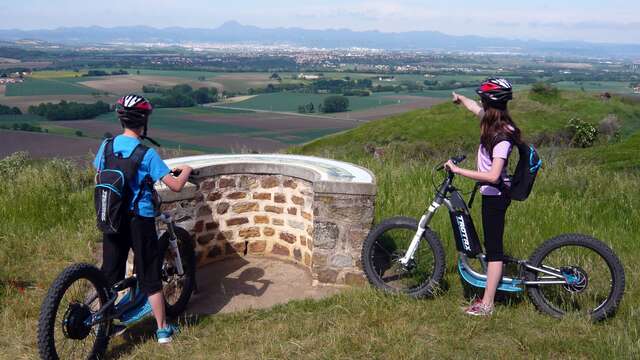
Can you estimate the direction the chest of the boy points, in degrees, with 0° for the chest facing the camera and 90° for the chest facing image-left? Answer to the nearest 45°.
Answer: approximately 225°

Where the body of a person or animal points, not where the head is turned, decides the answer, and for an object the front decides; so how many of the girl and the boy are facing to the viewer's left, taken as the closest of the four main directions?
1

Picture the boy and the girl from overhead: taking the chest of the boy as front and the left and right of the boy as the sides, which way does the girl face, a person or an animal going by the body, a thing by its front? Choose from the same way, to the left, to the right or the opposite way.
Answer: to the left

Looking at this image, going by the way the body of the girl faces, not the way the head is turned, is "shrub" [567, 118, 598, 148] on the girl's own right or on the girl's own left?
on the girl's own right

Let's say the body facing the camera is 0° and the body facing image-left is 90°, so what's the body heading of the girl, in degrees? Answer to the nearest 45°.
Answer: approximately 90°

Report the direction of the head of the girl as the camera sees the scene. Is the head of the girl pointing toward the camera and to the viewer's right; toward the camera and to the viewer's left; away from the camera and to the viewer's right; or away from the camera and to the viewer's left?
away from the camera and to the viewer's left

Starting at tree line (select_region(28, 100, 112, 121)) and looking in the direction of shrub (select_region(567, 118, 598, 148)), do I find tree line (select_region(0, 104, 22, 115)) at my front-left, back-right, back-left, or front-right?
back-right

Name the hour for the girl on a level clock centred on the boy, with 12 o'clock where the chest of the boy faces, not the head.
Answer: The girl is roughly at 2 o'clock from the boy.

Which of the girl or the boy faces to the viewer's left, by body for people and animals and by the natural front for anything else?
the girl

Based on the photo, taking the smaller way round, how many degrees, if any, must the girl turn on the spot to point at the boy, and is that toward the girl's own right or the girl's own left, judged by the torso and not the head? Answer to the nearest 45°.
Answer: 0° — they already face them

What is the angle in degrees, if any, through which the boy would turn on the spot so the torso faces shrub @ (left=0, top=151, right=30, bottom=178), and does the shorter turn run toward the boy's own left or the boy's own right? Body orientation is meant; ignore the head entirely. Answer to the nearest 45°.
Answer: approximately 45° to the boy's own left
